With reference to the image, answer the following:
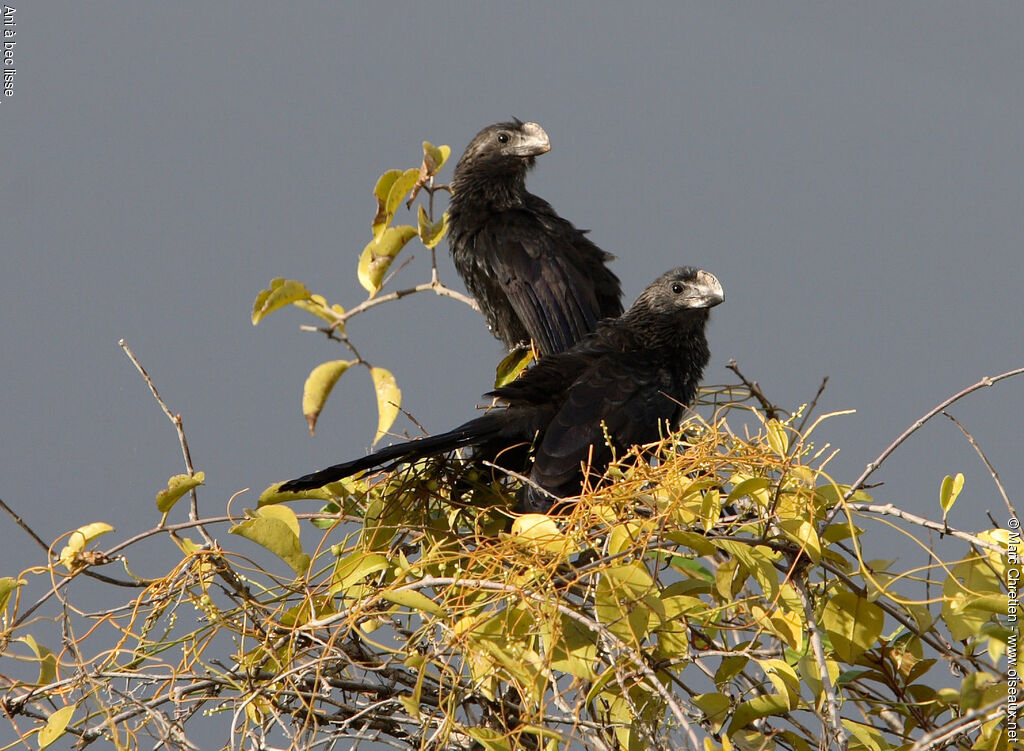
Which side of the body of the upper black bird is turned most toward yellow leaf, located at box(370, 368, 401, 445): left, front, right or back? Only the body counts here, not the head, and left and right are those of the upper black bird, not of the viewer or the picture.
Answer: left

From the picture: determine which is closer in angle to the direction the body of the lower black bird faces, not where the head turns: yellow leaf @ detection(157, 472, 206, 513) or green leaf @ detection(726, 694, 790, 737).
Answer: the green leaf

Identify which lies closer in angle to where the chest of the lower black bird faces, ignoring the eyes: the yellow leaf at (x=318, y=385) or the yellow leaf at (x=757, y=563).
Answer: the yellow leaf at (x=757, y=563)

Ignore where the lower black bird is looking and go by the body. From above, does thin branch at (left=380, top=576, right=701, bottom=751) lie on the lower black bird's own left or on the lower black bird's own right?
on the lower black bird's own right

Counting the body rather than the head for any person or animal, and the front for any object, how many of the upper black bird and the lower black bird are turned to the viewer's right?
1

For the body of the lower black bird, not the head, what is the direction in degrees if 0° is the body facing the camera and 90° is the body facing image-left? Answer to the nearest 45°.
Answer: approximately 270°
